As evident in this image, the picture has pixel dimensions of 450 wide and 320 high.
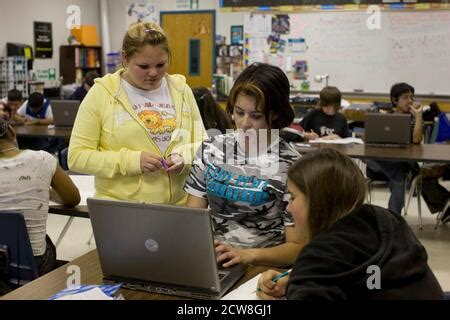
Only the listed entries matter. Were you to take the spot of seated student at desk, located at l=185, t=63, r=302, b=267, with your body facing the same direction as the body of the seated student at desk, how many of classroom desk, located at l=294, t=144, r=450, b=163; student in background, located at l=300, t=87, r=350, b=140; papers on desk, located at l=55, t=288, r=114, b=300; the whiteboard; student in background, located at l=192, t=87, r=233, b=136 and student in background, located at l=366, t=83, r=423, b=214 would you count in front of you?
1

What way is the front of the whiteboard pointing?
toward the camera

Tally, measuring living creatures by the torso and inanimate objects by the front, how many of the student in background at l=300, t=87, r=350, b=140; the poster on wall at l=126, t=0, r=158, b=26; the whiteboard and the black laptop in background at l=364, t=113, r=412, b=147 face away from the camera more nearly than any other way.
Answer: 1

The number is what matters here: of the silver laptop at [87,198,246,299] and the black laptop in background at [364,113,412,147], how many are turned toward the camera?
0

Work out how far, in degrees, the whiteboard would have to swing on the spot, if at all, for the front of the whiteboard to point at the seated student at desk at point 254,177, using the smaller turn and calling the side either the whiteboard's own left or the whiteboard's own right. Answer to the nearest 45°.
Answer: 0° — it already faces them

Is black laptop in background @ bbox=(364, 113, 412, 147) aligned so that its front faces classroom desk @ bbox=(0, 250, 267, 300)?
no

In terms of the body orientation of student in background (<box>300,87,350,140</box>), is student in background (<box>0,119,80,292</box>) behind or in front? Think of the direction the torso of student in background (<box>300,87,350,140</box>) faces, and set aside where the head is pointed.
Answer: in front

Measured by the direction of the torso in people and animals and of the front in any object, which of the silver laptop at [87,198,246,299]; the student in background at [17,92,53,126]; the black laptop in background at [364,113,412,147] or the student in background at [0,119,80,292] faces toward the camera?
the student in background at [17,92,53,126]

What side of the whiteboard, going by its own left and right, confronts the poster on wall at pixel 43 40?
right

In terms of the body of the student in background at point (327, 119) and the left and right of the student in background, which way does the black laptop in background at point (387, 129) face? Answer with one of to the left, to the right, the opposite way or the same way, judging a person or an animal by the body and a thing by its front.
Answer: the opposite way

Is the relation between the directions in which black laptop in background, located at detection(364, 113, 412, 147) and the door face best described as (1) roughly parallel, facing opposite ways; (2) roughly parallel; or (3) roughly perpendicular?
roughly parallel, facing opposite ways

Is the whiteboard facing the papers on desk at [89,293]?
yes

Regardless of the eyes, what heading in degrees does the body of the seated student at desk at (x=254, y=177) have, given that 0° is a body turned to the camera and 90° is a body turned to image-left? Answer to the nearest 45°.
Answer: approximately 45°

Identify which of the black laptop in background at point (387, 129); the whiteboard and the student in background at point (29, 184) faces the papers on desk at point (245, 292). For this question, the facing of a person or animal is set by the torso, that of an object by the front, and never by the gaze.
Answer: the whiteboard

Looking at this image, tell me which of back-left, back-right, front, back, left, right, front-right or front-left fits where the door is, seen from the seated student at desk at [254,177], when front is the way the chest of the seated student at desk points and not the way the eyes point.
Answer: back-right

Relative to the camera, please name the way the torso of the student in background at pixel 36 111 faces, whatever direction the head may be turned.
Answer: toward the camera

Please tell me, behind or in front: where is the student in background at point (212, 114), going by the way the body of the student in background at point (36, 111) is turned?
in front

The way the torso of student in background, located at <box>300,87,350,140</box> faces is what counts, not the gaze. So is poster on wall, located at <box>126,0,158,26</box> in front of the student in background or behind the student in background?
behind
